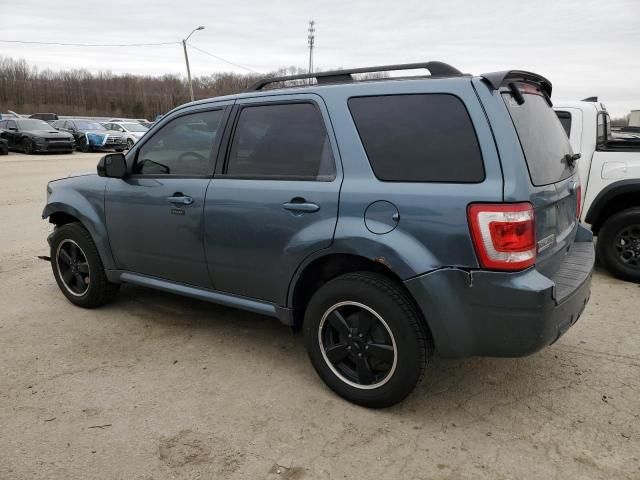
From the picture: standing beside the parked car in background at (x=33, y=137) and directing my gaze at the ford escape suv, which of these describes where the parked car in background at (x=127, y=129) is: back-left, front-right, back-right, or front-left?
back-left

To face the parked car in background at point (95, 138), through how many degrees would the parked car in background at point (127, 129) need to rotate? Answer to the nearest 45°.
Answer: approximately 90° to its right

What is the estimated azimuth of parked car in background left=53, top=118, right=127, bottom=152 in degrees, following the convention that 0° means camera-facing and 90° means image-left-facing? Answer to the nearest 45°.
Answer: approximately 315°

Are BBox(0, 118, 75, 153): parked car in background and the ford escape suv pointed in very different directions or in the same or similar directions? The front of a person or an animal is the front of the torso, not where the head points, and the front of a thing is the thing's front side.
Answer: very different directions

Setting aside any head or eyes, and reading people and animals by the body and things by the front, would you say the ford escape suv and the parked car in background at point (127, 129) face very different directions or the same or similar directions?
very different directions

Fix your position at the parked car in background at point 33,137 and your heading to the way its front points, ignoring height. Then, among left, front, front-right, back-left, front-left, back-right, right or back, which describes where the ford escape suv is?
front-right

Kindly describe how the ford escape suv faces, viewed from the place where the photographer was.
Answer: facing away from the viewer and to the left of the viewer
